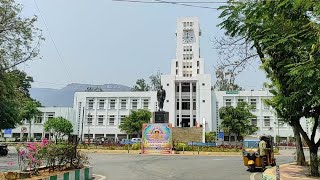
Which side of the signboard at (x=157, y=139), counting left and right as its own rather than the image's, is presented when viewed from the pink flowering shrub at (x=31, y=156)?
front

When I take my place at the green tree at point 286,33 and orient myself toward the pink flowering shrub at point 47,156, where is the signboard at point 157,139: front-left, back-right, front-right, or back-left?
front-right

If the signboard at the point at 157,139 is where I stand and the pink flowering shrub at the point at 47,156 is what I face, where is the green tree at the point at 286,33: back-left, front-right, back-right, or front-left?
front-left

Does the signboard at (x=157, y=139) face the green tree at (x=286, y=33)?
yes

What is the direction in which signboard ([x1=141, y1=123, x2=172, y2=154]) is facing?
toward the camera

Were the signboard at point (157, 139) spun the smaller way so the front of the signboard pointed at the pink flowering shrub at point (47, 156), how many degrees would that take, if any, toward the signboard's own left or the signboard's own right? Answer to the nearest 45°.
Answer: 0° — it already faces it
